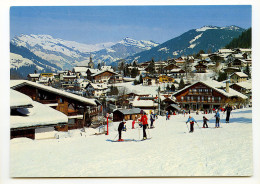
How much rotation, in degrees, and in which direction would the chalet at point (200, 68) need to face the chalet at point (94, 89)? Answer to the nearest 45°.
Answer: approximately 45° to its right

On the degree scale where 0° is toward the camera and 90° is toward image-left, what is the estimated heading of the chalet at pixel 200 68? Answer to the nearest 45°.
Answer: approximately 0°

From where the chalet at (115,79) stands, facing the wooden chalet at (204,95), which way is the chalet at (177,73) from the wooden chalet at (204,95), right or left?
left

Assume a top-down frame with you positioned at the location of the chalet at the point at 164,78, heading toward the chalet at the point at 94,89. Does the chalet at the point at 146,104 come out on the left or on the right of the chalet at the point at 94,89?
left

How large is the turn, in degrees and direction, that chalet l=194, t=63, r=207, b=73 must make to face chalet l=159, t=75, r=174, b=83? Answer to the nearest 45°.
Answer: approximately 45° to its right

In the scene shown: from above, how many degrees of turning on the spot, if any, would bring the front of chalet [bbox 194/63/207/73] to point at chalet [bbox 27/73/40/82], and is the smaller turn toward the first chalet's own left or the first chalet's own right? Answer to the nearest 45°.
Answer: approximately 45° to the first chalet's own right

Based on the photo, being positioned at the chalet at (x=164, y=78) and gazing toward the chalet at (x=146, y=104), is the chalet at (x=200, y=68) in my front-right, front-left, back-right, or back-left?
back-left

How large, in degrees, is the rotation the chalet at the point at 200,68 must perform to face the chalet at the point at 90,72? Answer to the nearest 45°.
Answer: approximately 45° to its right
